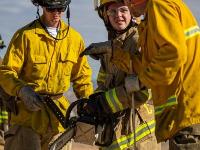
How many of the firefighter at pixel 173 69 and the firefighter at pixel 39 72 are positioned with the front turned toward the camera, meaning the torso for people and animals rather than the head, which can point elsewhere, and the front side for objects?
1

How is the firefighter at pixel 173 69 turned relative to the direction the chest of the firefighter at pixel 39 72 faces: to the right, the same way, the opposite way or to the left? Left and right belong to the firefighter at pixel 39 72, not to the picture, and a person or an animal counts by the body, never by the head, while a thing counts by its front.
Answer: to the right

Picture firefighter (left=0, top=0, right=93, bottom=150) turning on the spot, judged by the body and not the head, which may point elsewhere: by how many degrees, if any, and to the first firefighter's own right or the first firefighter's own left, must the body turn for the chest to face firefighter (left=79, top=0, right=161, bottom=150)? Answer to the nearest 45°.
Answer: approximately 45° to the first firefighter's own left

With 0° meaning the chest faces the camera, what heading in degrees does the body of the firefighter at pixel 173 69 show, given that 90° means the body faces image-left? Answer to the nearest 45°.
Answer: approximately 90°

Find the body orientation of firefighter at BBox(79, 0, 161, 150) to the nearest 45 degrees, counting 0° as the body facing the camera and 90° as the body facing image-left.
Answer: approximately 0°
